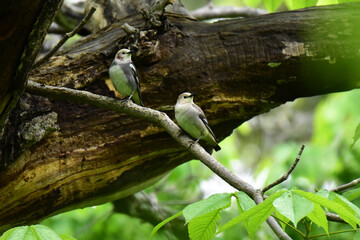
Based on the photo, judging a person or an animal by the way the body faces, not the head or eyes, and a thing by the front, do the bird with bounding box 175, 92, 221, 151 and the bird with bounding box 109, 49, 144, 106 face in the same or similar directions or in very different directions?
same or similar directions

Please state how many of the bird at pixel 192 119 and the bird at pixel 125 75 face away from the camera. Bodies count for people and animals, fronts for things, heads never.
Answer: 0

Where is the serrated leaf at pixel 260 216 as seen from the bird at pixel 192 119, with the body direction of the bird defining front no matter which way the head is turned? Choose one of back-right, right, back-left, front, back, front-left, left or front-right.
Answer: front-left

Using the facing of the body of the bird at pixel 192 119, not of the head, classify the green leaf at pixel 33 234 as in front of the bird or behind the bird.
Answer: in front

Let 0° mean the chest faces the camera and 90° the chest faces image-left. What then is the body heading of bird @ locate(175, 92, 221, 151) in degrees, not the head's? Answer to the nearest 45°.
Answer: approximately 45°

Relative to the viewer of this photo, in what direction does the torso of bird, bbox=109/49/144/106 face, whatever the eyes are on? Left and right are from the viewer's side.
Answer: facing the viewer and to the left of the viewer

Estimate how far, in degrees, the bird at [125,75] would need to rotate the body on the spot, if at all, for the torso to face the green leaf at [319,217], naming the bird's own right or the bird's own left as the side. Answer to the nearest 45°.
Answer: approximately 45° to the bird's own left

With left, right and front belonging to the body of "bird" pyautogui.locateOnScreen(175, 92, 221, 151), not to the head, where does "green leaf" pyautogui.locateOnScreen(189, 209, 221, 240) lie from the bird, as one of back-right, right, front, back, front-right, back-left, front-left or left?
front-left

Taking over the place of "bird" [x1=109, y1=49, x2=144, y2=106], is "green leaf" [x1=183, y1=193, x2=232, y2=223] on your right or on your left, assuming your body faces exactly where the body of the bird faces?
on your left

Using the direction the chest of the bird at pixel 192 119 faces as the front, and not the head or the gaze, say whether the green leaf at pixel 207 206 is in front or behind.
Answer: in front
